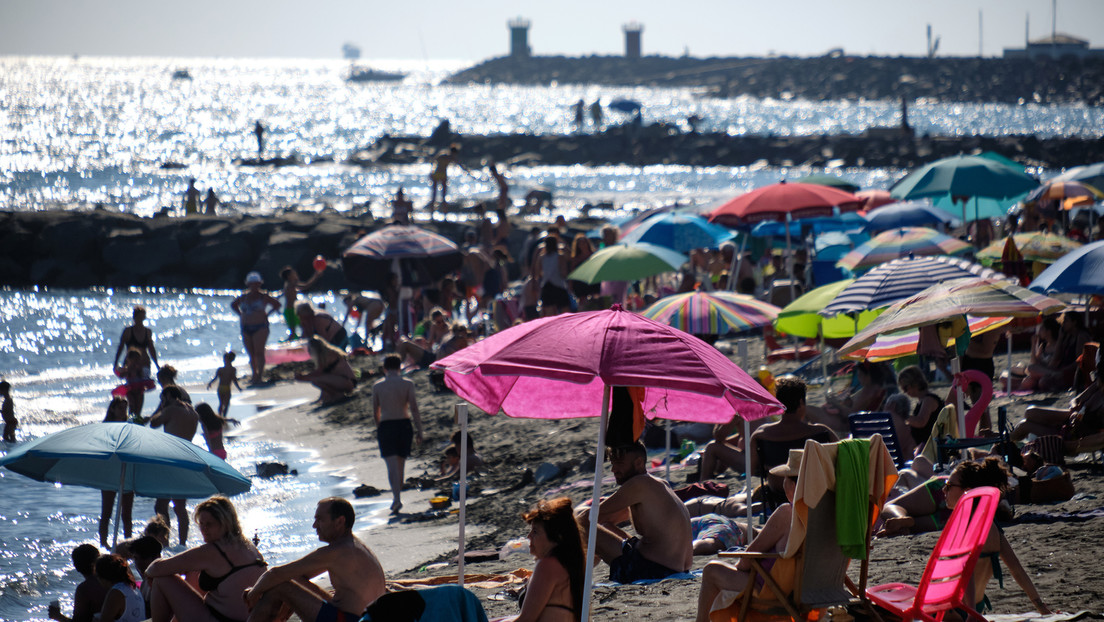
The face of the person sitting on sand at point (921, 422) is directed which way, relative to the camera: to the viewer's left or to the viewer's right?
to the viewer's left

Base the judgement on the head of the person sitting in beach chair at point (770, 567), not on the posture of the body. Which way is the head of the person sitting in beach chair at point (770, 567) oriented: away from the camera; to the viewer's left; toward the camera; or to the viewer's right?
to the viewer's left

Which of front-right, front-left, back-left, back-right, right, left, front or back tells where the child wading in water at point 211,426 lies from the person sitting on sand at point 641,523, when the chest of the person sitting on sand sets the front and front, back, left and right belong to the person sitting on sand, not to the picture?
front-right

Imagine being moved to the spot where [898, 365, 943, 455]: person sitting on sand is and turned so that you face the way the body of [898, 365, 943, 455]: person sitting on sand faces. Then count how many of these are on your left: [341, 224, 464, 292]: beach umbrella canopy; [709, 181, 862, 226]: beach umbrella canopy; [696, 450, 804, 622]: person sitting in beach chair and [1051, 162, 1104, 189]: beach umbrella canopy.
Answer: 1

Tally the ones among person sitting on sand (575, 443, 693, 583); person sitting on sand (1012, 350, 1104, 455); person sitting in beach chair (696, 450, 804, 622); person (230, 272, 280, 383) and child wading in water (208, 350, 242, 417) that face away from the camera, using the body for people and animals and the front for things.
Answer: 1

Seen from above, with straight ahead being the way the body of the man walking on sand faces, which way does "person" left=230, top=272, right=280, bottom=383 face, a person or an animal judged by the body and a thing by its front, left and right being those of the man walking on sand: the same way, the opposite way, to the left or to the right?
the opposite way

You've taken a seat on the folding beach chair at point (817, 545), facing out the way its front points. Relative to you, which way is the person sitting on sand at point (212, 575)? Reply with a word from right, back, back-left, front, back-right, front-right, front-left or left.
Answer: front-left

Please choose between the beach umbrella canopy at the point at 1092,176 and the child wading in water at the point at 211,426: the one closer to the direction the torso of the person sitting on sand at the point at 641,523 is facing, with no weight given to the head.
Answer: the child wading in water

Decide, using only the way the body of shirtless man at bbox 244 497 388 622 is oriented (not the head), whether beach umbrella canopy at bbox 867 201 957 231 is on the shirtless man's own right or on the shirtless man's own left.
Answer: on the shirtless man's own right

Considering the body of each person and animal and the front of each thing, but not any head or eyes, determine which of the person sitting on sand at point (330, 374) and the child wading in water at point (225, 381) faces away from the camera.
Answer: the child wading in water

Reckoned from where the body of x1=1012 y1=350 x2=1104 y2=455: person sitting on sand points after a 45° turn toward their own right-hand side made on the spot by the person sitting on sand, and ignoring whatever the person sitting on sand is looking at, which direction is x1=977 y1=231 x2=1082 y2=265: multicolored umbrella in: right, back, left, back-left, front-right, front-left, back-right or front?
front-right

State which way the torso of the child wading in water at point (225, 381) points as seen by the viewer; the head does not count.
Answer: away from the camera

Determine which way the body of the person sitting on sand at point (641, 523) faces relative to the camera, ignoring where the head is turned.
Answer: to the viewer's left

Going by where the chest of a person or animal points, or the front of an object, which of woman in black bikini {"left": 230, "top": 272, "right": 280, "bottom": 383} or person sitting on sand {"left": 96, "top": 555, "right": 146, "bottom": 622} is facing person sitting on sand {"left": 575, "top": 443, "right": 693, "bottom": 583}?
the woman in black bikini

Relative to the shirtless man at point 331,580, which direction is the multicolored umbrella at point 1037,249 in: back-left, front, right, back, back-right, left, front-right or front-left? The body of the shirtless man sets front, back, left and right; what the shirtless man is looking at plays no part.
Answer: back-right

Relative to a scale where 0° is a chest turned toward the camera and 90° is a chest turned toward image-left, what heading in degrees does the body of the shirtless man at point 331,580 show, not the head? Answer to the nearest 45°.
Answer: approximately 90°

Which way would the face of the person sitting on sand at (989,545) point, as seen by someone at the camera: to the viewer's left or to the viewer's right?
to the viewer's left

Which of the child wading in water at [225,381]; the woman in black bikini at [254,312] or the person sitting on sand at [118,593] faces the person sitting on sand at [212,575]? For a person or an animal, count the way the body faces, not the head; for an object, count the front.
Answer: the woman in black bikini

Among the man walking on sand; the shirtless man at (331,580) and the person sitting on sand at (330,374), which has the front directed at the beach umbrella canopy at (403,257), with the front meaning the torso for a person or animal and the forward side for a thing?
the man walking on sand
